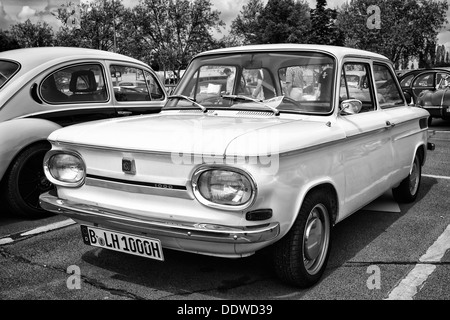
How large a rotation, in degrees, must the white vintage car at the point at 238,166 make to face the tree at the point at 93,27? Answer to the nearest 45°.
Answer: approximately 135° to its right

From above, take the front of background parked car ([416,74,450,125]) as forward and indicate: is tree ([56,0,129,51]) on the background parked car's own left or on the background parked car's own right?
on the background parked car's own right

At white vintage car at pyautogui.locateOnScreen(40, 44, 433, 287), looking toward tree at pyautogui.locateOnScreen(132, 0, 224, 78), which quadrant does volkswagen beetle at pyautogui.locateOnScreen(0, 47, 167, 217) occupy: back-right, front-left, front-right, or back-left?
front-left

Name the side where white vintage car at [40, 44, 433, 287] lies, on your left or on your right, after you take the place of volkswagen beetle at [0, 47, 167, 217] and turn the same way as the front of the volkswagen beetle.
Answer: on your right

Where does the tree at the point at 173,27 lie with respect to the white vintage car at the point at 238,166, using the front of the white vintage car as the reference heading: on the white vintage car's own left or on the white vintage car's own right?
on the white vintage car's own right

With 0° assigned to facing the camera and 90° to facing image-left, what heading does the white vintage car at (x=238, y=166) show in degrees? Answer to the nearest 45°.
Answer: approximately 45°

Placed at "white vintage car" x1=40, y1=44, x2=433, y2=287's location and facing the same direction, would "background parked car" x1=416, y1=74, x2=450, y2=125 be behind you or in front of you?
behind

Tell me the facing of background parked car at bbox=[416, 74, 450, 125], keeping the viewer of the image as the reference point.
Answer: facing the viewer and to the left of the viewer

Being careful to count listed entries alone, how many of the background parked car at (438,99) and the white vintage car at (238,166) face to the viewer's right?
0

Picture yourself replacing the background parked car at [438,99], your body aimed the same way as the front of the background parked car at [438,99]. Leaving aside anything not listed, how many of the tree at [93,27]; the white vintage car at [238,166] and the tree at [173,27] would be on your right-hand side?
2

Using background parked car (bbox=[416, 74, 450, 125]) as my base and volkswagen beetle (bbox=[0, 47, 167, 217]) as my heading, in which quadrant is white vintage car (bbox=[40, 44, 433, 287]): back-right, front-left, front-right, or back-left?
front-left

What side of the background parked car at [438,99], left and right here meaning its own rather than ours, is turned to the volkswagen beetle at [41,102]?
front

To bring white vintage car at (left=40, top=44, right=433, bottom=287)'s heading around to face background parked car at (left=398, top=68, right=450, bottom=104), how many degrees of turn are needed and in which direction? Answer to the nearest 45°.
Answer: approximately 180°

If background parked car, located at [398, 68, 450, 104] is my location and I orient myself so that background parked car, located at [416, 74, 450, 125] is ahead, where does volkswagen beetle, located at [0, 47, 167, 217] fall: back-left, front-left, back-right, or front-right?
front-right
